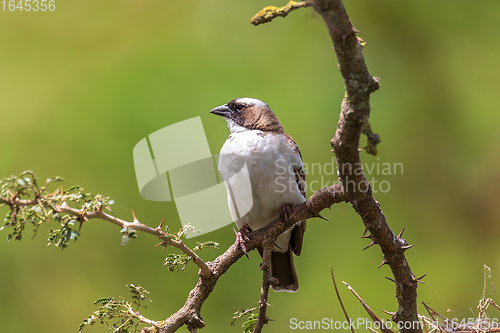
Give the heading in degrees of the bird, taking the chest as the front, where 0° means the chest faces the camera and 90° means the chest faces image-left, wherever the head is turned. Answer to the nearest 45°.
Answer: approximately 45°

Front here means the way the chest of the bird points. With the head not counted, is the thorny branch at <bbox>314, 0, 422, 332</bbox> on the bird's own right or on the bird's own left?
on the bird's own left

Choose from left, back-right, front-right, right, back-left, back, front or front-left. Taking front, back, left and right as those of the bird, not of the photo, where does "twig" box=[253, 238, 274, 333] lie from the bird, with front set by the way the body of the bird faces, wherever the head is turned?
front-left
